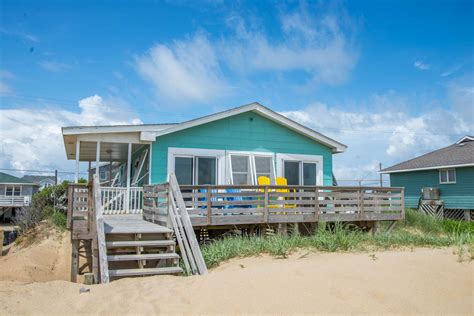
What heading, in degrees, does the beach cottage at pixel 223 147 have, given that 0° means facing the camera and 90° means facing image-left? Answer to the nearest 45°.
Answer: approximately 0°

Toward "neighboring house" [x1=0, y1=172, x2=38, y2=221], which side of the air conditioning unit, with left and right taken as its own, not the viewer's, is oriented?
right

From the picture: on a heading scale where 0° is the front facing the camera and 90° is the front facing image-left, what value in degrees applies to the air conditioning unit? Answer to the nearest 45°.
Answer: approximately 0°

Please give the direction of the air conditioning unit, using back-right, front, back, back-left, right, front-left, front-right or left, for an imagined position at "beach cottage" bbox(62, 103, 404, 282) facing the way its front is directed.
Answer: back-left

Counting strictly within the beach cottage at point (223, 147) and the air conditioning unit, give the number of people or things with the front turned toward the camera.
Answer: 2

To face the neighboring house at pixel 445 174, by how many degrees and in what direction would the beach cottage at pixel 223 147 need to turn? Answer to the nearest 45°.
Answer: approximately 135° to its left

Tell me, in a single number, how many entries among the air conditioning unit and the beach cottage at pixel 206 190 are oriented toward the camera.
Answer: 2

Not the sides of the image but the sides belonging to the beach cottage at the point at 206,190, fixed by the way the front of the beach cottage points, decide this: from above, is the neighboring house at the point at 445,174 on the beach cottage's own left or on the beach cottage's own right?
on the beach cottage's own left
